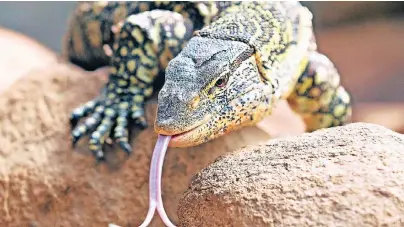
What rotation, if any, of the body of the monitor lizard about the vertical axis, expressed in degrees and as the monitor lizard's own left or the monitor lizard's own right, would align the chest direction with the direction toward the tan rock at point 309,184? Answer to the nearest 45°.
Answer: approximately 45° to the monitor lizard's own left

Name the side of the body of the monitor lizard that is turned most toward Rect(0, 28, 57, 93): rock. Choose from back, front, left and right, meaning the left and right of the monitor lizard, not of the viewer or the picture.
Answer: right

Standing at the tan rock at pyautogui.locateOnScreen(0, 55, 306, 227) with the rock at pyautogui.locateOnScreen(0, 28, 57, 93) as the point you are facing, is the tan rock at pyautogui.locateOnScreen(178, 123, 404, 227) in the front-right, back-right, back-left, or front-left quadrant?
back-right
